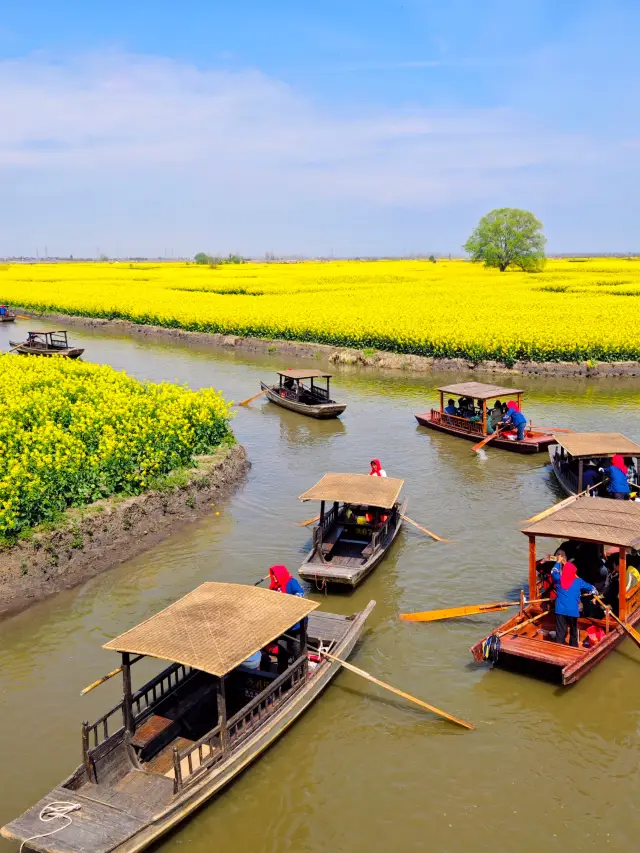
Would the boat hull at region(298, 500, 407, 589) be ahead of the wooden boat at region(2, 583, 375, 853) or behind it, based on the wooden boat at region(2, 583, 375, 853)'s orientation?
behind

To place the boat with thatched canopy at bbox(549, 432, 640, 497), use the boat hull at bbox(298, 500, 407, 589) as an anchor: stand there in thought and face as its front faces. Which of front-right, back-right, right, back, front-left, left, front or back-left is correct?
back

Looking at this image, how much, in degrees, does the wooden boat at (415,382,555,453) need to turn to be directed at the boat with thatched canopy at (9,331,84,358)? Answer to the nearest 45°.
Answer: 0° — it already faces it

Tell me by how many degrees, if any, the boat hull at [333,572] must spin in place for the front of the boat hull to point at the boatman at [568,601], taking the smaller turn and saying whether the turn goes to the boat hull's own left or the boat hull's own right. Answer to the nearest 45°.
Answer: approximately 90° to the boat hull's own left

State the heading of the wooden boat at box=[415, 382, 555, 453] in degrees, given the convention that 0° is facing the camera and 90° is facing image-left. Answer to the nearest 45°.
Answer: approximately 135°

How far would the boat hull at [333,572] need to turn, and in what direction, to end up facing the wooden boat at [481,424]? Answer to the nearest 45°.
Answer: approximately 135° to its right

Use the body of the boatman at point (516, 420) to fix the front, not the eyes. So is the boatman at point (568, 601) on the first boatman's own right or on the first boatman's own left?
on the first boatman's own left

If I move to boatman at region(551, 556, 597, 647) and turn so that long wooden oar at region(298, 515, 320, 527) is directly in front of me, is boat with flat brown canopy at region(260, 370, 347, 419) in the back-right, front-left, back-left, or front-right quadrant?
front-right

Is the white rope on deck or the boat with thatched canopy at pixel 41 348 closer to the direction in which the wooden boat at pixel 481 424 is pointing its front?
the boat with thatched canopy

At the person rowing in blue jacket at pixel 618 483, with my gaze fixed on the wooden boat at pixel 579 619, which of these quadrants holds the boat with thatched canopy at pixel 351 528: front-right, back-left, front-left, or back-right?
front-right

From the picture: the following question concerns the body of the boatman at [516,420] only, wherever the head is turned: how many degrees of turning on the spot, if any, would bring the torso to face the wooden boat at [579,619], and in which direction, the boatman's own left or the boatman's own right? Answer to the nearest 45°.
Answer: approximately 90° to the boatman's own left
